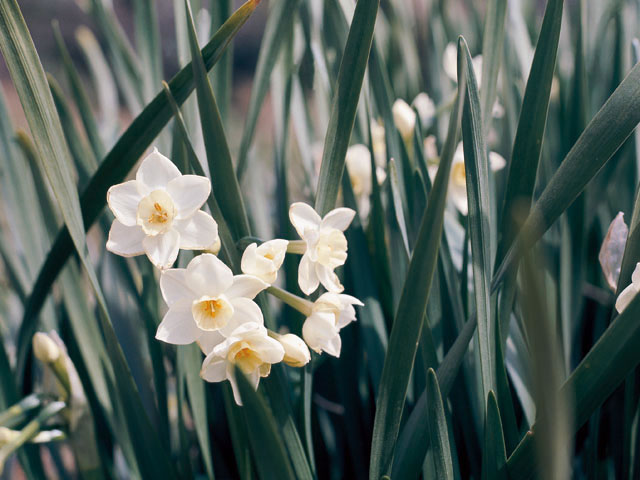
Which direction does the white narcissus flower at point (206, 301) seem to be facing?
toward the camera

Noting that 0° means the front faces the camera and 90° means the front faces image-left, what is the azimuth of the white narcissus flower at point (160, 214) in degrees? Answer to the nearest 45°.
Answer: approximately 0°

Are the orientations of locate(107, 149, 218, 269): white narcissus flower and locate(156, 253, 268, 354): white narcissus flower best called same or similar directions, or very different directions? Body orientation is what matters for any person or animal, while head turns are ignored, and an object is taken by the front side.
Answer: same or similar directions

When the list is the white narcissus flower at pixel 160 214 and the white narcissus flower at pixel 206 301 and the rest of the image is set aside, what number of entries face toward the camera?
2
